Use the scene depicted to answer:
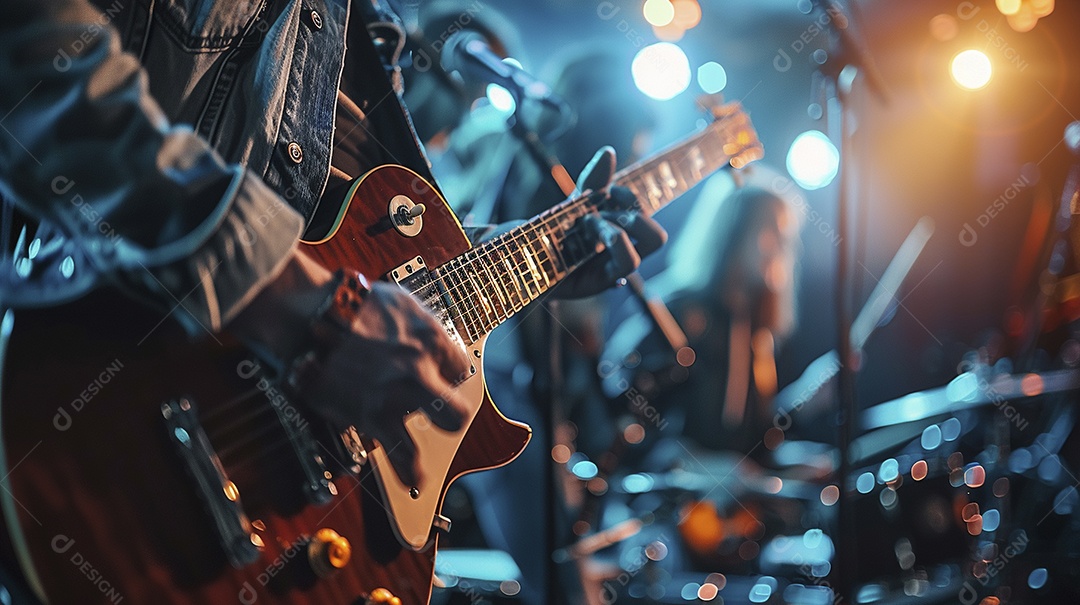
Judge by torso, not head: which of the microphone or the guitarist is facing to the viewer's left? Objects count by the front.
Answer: the microphone

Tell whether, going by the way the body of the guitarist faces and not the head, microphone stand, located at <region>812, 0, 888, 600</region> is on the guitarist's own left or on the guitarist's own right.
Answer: on the guitarist's own left

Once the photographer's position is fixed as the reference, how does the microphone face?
facing to the left of the viewer

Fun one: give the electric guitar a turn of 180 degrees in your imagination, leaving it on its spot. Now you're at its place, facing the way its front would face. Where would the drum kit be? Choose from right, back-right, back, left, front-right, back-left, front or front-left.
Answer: right

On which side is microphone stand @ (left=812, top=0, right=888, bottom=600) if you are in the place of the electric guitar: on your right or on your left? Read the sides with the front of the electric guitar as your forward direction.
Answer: on your left

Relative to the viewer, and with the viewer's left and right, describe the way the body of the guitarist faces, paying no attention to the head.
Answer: facing the viewer and to the right of the viewer

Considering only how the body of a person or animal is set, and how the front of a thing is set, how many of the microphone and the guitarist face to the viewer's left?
1

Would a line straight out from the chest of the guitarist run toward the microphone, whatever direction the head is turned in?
no

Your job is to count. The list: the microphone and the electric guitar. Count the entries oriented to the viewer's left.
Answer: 1
